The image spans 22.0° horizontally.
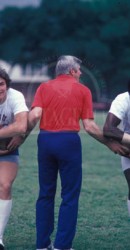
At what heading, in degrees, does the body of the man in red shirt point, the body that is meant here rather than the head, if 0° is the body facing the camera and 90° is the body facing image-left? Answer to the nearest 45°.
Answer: approximately 180°
